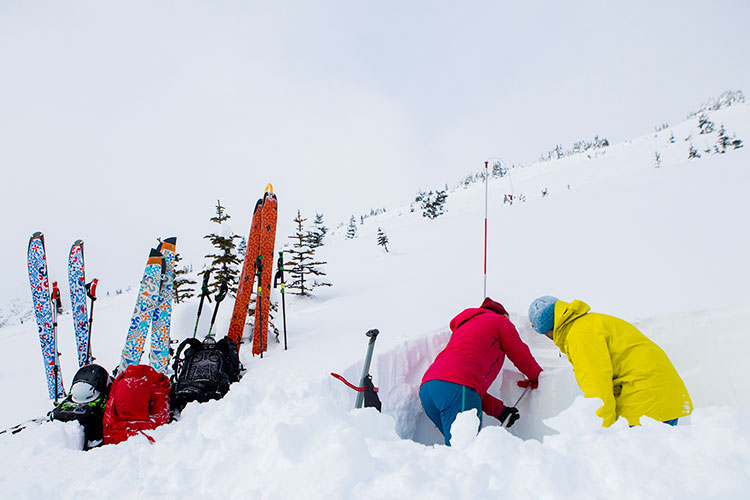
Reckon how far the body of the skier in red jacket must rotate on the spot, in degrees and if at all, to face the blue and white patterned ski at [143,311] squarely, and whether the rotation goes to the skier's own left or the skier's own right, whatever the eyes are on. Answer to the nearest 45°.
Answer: approximately 135° to the skier's own left

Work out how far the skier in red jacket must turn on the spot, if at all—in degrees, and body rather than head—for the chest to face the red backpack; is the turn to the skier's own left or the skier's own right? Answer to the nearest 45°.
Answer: approximately 135° to the skier's own left

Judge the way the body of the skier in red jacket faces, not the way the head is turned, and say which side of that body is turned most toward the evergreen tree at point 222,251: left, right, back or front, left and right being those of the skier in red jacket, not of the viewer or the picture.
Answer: left

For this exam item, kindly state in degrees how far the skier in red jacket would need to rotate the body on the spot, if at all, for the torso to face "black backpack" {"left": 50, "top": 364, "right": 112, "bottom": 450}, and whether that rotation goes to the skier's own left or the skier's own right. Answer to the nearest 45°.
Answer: approximately 135° to the skier's own left

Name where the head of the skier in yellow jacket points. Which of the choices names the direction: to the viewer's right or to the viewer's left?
to the viewer's left

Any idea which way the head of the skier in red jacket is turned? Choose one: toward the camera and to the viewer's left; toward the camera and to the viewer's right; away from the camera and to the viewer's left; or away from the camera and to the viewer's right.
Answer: away from the camera and to the viewer's right

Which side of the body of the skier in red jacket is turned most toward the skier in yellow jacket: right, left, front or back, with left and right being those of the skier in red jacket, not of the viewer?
right

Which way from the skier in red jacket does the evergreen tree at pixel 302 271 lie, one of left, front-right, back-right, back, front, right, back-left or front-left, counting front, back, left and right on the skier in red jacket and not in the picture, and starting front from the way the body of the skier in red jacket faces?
left

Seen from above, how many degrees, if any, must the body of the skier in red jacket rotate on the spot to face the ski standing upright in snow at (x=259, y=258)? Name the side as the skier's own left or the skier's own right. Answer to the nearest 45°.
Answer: approximately 90° to the skier's own left

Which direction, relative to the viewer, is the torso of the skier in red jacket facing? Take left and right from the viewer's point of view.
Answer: facing away from the viewer and to the right of the viewer

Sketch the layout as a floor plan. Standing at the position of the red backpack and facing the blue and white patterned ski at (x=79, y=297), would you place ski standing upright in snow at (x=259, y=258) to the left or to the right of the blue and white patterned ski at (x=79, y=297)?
right
